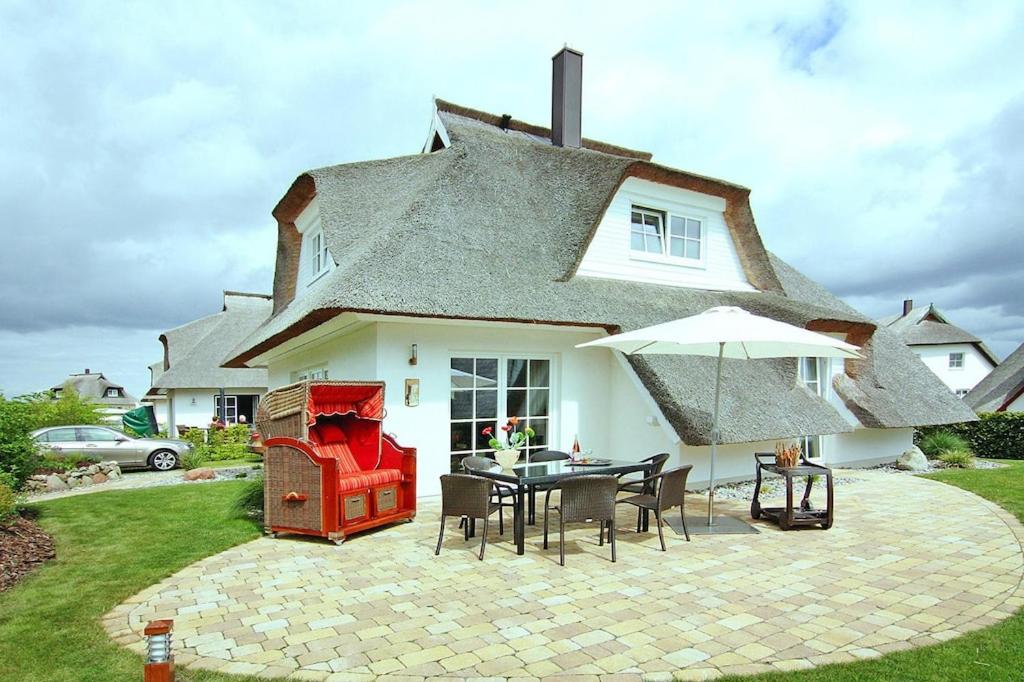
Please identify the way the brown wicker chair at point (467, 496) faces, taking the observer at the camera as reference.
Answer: facing away from the viewer and to the right of the viewer

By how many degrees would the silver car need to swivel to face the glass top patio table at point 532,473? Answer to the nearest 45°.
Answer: approximately 90° to its right

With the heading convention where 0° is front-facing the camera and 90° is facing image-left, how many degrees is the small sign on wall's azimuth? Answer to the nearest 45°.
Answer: approximately 0°

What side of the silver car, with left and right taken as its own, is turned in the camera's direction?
right

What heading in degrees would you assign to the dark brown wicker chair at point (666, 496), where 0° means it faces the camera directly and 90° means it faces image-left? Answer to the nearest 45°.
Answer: approximately 135°

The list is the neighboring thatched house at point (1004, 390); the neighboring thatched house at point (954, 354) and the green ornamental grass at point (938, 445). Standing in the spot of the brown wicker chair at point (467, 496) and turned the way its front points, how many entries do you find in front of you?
3

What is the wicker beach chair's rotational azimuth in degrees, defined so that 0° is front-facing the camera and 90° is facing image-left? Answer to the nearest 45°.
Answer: approximately 315°
